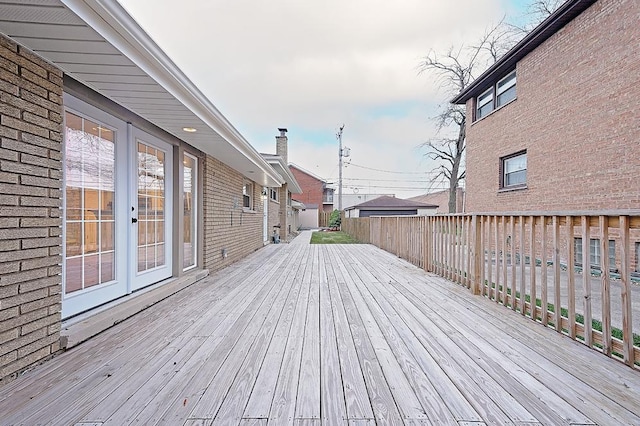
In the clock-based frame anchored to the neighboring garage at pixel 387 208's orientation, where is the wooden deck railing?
The wooden deck railing is roughly at 12 o'clock from the neighboring garage.

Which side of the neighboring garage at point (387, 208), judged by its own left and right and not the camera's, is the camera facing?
front

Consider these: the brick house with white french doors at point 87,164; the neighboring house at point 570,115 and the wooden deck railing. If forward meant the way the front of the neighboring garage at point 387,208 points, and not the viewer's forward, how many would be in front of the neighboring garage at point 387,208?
3

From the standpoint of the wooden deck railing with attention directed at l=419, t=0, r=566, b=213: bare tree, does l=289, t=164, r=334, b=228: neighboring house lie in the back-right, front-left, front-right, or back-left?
front-left

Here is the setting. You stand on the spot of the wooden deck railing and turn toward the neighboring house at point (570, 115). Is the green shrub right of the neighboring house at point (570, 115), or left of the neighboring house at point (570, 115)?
left

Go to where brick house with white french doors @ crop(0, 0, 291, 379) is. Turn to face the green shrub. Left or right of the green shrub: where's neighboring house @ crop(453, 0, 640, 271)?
right

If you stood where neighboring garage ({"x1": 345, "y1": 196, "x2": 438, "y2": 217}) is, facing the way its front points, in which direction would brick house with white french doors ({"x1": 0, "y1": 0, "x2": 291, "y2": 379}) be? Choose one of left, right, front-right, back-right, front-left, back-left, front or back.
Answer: front

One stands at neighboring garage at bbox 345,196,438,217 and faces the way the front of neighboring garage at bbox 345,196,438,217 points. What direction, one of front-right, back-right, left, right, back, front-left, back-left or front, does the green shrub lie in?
right
